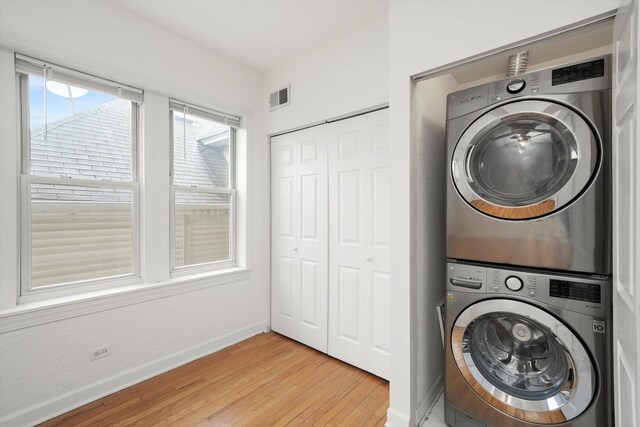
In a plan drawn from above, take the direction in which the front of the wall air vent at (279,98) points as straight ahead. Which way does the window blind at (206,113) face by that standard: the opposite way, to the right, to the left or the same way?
to the left

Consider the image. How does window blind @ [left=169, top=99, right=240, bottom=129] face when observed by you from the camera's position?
facing the viewer and to the right of the viewer

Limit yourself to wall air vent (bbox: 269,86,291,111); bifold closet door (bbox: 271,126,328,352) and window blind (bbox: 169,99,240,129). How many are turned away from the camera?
0

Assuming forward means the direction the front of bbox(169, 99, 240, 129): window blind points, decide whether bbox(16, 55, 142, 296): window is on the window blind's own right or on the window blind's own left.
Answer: on the window blind's own right

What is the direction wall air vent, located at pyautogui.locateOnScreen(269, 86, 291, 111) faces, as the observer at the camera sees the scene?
facing the viewer and to the left of the viewer

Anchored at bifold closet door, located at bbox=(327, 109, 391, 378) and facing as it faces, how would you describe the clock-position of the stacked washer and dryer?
The stacked washer and dryer is roughly at 9 o'clock from the bifold closet door.

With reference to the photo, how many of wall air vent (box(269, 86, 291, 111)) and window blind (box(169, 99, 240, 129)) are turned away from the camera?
0

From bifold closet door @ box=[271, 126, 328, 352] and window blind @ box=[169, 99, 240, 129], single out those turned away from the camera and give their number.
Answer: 0

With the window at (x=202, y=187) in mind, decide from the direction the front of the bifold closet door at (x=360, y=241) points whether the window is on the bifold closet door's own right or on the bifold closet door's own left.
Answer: on the bifold closet door's own right

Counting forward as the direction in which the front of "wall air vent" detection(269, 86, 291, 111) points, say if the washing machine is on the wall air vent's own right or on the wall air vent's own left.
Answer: on the wall air vent's own left
